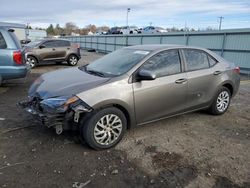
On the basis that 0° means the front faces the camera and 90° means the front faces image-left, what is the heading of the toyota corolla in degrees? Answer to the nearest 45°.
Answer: approximately 45°

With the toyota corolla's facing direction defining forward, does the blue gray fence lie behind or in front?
behind

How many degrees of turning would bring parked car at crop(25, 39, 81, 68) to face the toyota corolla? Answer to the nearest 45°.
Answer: approximately 90° to its left

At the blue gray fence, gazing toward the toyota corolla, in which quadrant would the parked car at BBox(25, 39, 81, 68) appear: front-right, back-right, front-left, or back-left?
front-right

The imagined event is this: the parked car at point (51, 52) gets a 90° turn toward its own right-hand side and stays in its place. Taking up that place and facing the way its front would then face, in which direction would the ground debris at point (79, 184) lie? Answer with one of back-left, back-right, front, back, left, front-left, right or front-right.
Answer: back

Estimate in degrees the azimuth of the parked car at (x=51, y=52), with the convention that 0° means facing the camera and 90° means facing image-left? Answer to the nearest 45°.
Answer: approximately 90°

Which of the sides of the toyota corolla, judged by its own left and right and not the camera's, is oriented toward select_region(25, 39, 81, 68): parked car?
right

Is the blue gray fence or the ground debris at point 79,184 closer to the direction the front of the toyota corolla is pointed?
the ground debris

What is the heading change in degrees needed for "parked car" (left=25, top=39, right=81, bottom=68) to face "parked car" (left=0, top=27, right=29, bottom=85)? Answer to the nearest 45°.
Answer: approximately 90° to its left

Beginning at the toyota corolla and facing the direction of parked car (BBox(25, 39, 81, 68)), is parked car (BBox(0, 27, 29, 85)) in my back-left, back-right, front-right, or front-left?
front-left

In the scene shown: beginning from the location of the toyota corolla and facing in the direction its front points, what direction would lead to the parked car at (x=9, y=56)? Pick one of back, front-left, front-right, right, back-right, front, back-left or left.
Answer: right
